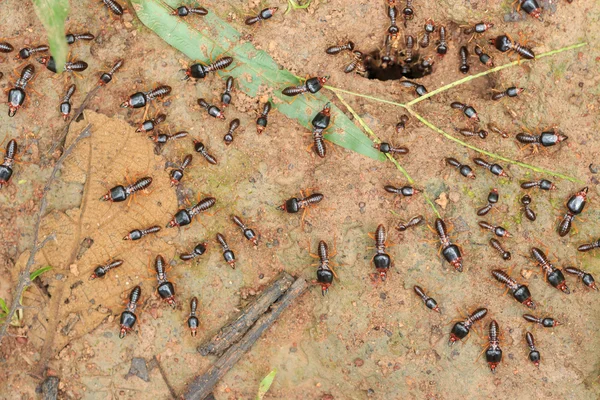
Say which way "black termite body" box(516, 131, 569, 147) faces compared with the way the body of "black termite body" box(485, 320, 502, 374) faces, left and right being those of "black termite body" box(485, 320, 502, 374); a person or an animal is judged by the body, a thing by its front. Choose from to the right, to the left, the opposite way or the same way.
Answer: to the left

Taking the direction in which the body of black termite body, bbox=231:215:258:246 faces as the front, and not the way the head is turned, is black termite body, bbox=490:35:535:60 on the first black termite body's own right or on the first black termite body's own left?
on the first black termite body's own left

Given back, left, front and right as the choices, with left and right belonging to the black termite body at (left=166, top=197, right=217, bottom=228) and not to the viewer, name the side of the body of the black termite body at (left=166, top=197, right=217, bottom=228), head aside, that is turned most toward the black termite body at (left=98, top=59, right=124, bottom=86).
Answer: right

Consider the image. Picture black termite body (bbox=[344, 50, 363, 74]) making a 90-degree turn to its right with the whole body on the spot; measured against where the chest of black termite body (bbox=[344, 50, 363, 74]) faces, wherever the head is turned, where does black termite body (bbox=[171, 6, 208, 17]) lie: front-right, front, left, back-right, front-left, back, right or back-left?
back-right

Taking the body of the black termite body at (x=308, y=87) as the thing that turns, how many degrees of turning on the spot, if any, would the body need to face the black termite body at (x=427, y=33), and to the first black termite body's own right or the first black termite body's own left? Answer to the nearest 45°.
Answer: approximately 45° to the first black termite body's own left

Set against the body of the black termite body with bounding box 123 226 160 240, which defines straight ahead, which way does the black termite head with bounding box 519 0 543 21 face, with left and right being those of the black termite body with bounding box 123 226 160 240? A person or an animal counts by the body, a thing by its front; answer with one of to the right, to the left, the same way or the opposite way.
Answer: to the left

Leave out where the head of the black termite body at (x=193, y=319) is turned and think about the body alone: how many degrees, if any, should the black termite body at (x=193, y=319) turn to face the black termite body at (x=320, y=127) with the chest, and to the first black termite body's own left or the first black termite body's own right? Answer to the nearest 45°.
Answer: approximately 135° to the first black termite body's own left
